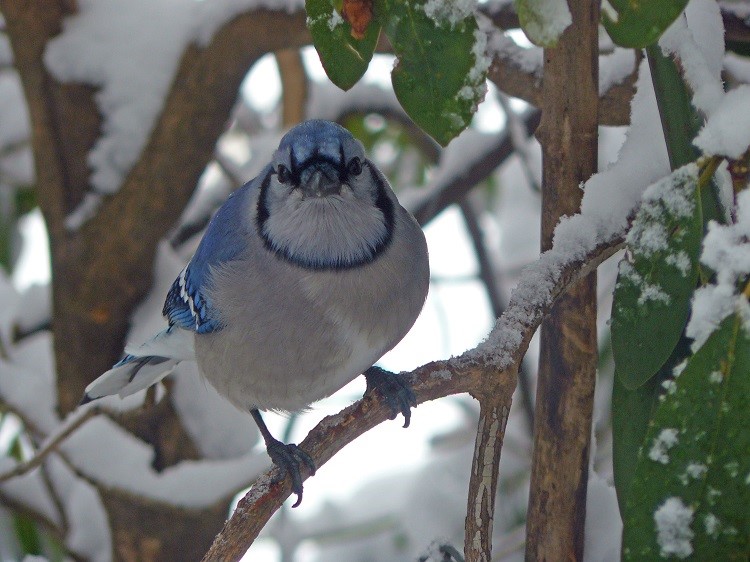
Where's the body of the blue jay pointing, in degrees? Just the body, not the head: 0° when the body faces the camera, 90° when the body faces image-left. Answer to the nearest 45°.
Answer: approximately 315°
